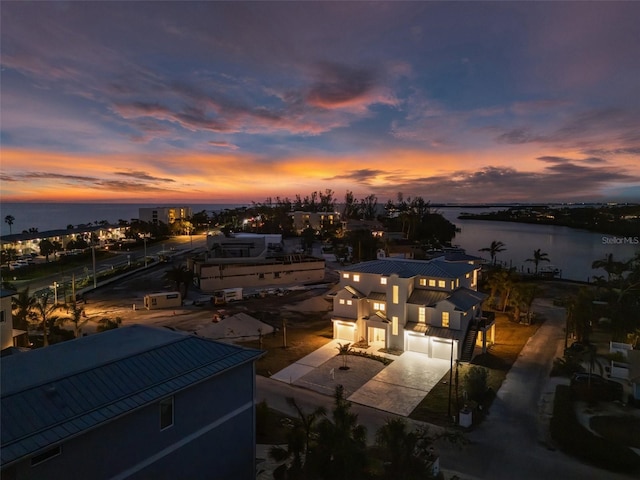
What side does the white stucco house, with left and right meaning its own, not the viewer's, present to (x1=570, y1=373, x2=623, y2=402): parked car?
left

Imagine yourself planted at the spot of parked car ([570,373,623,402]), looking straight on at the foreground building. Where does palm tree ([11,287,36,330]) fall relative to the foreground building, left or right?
right

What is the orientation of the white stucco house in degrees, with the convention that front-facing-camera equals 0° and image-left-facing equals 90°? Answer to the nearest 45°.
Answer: approximately 45°

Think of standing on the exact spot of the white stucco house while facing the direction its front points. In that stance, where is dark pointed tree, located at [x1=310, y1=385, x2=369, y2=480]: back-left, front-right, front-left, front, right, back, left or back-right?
front-left

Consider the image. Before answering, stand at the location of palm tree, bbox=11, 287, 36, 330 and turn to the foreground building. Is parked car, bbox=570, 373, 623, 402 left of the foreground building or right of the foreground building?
left

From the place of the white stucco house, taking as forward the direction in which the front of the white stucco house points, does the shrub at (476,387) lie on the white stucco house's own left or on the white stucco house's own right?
on the white stucco house's own left
